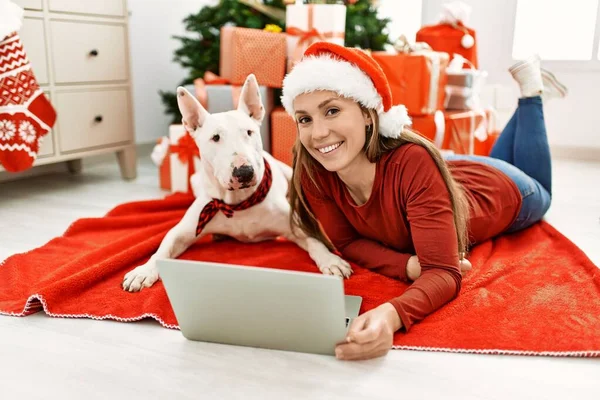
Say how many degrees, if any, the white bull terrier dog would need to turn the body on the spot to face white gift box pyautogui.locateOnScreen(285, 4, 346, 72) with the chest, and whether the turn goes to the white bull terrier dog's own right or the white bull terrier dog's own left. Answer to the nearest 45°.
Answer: approximately 180°

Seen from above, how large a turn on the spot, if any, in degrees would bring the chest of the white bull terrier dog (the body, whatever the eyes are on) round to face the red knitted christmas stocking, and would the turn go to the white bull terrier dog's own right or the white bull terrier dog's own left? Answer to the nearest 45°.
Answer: approximately 135° to the white bull terrier dog's own right

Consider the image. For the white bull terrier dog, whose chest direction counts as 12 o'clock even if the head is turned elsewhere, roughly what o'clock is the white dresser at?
The white dresser is roughly at 5 o'clock from the white bull terrier dog.

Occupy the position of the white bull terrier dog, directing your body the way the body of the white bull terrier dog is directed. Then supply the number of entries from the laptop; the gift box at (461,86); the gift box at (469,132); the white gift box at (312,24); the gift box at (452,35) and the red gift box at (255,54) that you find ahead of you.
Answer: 1

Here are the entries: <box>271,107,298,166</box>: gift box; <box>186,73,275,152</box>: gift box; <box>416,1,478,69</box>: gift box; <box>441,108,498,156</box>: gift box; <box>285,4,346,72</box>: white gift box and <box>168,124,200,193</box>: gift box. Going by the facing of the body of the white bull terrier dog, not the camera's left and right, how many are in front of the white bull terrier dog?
0

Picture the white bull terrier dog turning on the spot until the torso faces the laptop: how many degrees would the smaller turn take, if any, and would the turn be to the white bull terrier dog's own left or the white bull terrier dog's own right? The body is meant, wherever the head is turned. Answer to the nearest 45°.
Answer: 0° — it already faces it

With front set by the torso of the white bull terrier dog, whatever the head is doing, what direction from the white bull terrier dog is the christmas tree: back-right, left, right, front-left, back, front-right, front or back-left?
back

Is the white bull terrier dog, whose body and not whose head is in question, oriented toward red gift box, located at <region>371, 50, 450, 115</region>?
no

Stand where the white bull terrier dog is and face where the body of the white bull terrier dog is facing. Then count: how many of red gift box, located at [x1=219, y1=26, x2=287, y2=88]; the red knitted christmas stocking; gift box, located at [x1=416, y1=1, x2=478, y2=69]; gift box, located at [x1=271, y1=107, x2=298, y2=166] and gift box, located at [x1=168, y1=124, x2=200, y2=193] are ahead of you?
0

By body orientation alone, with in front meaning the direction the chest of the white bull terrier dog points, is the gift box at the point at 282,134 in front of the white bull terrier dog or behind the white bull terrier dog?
behind

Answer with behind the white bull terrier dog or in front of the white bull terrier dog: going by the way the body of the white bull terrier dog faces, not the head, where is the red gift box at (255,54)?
behind

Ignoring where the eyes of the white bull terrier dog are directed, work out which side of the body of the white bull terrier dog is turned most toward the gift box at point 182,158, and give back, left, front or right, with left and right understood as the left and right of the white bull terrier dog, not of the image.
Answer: back

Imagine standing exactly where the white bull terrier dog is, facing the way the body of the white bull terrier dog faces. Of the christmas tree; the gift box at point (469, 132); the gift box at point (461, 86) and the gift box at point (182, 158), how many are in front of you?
0

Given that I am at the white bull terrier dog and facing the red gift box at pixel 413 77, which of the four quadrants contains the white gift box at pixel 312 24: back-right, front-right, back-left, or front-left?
front-left

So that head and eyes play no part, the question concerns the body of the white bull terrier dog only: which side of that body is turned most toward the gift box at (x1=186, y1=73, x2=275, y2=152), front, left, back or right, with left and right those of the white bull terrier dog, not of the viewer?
back

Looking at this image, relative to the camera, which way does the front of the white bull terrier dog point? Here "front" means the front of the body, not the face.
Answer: toward the camera
